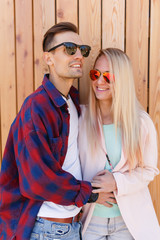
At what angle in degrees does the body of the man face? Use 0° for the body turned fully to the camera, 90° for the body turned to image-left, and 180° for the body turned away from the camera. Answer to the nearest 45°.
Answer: approximately 315°

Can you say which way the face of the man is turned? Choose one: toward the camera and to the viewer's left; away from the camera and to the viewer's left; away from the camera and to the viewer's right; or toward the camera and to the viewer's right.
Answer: toward the camera and to the viewer's right
